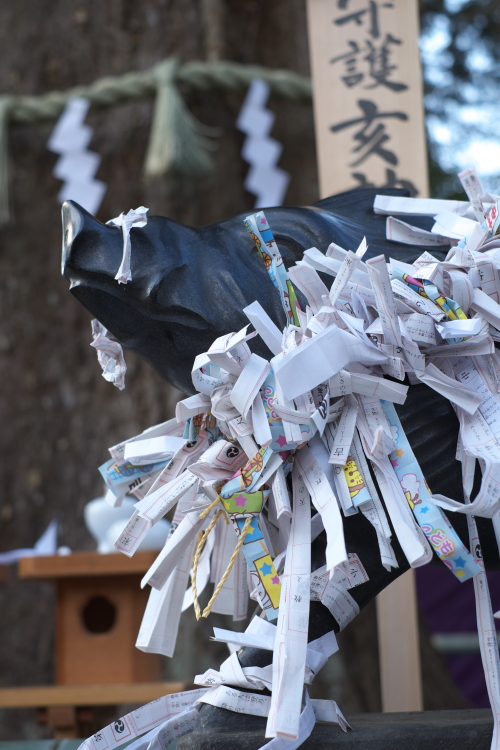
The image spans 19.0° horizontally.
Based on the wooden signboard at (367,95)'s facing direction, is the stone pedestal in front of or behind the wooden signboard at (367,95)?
in front

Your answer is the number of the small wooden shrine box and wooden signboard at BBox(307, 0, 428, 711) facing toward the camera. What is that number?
2

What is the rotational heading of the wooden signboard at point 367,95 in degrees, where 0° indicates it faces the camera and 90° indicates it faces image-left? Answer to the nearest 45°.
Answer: approximately 0°

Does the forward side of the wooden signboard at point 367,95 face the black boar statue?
yes
